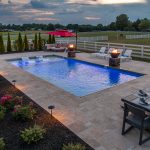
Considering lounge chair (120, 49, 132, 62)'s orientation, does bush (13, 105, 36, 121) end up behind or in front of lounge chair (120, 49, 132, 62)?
in front

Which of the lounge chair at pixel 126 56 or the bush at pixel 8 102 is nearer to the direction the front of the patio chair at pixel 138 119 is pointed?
the lounge chair

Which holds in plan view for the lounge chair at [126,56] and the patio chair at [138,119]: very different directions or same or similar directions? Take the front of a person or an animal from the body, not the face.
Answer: very different directions

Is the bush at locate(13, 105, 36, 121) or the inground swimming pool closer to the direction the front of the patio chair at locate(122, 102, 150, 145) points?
the inground swimming pool

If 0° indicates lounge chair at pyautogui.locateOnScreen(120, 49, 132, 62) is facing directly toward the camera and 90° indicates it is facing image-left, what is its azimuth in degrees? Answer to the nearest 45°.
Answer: approximately 45°

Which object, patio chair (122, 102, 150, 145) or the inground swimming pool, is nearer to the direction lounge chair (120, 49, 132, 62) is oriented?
the inground swimming pool

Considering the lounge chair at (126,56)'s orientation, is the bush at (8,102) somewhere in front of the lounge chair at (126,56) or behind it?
in front
